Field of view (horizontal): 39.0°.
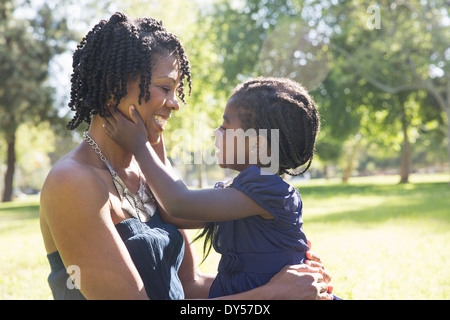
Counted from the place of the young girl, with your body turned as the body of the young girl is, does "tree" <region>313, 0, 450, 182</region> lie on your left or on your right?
on your right

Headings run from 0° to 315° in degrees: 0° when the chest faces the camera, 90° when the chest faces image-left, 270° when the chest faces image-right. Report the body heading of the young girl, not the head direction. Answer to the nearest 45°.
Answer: approximately 90°

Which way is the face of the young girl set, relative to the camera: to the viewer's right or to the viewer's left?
to the viewer's left

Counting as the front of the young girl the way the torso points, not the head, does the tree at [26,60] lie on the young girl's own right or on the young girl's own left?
on the young girl's own right
